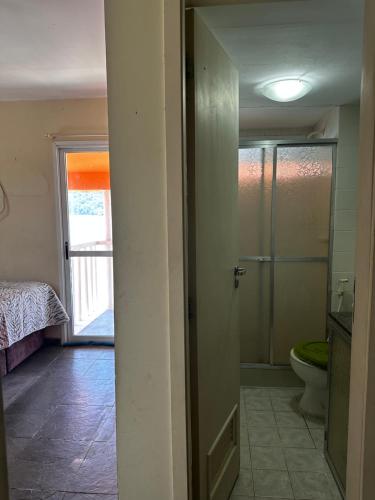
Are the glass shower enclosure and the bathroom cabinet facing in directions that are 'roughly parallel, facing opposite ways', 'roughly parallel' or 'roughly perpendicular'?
roughly perpendicular

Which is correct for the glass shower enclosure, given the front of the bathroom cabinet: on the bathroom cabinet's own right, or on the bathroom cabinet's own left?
on the bathroom cabinet's own right

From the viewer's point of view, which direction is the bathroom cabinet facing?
to the viewer's left

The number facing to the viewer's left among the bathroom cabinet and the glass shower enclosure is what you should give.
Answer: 1

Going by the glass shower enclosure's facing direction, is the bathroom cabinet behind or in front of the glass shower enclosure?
in front

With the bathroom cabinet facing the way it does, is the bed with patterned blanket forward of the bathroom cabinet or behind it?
forward

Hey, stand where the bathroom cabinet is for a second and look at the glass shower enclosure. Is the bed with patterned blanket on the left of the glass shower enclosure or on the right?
left

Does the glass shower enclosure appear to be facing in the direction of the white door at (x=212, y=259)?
yes
